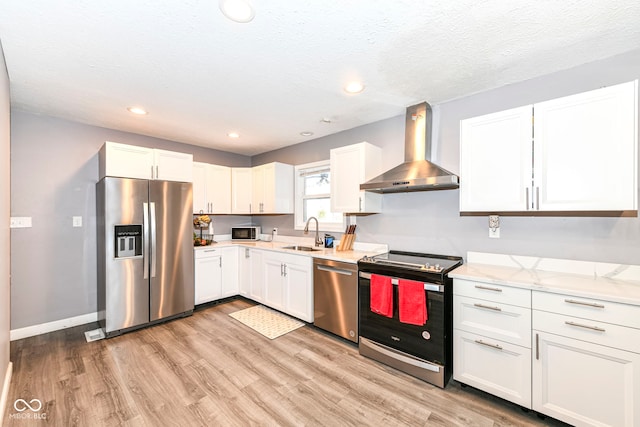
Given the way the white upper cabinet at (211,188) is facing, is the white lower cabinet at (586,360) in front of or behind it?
in front

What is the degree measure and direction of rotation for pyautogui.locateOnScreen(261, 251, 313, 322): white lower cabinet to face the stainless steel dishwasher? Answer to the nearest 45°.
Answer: approximately 90° to its left

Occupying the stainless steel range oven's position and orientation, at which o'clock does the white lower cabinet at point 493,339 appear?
The white lower cabinet is roughly at 8 o'clock from the stainless steel range oven.

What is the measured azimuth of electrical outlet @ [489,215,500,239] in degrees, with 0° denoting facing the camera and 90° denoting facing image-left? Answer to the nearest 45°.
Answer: approximately 0°

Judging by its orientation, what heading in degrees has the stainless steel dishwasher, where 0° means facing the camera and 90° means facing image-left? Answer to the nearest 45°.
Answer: approximately 45°

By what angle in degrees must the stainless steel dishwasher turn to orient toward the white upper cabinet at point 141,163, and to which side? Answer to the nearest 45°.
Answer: approximately 45° to its right

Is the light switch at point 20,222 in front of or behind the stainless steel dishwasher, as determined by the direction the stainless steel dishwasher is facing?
in front

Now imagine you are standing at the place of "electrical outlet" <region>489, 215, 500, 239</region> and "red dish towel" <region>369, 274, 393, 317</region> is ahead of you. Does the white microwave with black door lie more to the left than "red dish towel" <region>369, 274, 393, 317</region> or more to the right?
right
